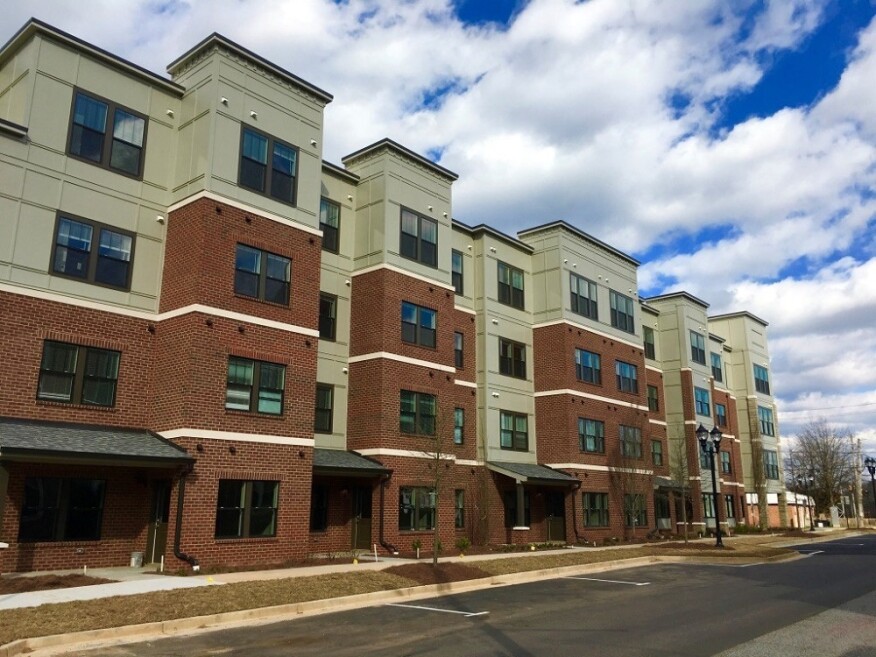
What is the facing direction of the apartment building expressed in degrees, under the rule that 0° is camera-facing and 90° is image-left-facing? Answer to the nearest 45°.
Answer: approximately 315°
